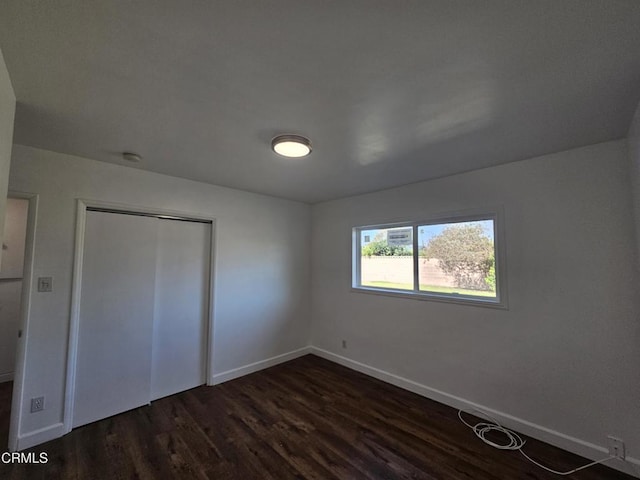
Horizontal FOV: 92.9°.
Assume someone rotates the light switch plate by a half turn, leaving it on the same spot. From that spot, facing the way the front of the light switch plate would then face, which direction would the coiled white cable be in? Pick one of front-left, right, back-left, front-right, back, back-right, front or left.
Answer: back-right

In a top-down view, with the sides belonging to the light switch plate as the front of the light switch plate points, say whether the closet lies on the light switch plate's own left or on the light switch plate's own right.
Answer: on the light switch plate's own left

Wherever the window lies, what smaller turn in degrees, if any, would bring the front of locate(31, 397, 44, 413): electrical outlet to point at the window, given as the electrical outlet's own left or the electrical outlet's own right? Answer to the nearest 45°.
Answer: approximately 45° to the electrical outlet's own left

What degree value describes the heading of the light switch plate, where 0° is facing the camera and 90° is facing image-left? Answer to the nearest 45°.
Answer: approximately 0°

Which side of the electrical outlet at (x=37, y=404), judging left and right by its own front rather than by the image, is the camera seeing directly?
front

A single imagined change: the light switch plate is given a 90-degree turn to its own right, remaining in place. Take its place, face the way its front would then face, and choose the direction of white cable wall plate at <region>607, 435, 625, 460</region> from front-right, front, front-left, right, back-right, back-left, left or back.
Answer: back-left

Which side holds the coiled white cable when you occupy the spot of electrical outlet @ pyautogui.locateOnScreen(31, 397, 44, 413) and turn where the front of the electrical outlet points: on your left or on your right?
on your left

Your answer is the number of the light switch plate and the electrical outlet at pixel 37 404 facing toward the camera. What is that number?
2
